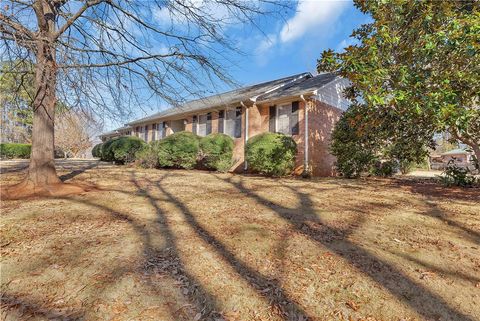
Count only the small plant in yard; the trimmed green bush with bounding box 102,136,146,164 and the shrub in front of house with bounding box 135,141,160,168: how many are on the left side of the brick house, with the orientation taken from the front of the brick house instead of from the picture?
1

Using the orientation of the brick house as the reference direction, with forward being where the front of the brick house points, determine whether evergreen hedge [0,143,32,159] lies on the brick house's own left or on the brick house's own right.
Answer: on the brick house's own right

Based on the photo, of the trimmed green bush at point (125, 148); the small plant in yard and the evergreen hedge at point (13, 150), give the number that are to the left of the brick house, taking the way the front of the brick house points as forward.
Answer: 1

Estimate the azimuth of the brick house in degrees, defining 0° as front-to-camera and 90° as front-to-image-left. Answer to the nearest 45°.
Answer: approximately 45°

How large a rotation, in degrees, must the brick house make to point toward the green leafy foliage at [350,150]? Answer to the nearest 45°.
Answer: approximately 90° to its left

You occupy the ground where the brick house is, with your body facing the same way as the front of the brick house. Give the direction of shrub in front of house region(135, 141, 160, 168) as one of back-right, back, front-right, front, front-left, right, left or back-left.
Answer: front-right

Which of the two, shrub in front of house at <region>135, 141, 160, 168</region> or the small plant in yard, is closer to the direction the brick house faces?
the shrub in front of house

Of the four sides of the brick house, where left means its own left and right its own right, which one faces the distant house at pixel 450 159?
back

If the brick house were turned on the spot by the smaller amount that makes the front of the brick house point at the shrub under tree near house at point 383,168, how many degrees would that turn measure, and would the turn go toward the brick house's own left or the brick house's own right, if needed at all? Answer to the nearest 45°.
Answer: approximately 90° to the brick house's own left
